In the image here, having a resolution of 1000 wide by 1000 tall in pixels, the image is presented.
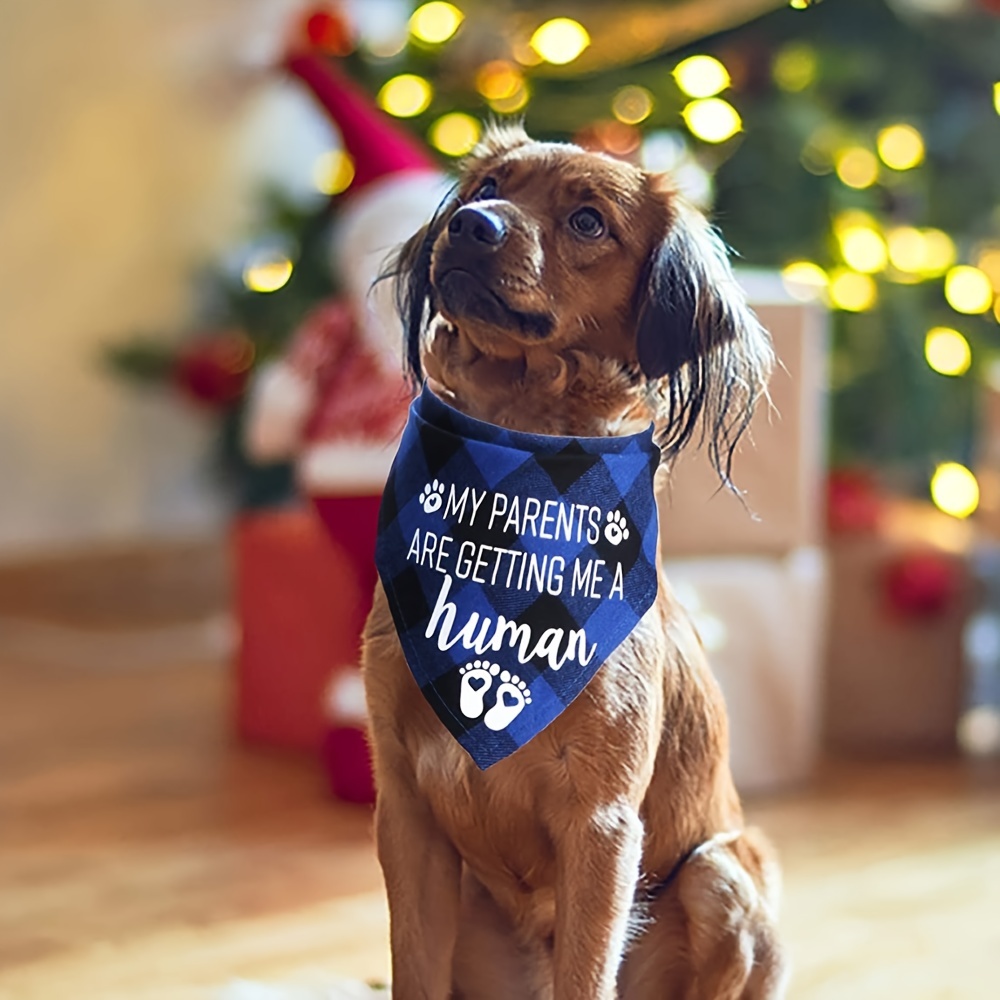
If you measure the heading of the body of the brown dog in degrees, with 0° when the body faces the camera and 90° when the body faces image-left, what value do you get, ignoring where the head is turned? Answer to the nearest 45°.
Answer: approximately 45°

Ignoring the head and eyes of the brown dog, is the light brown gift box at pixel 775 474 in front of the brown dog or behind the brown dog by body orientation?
behind

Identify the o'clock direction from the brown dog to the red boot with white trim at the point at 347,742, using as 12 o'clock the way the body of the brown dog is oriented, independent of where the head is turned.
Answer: The red boot with white trim is roughly at 4 o'clock from the brown dog.

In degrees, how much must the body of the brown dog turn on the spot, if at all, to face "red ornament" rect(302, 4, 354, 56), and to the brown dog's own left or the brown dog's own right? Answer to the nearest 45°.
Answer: approximately 135° to the brown dog's own right

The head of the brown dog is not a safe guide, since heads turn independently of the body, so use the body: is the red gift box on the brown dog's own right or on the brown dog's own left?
on the brown dog's own right

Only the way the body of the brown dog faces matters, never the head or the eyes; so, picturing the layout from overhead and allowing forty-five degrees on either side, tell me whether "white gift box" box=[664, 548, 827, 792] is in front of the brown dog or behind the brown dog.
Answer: behind
